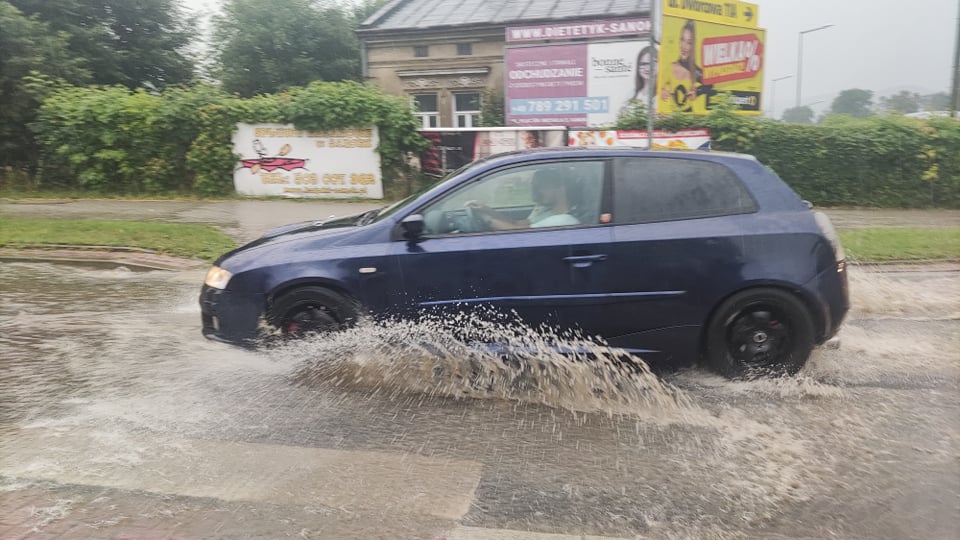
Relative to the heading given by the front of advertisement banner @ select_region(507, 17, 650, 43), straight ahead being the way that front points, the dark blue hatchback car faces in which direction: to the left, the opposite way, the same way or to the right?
to the right

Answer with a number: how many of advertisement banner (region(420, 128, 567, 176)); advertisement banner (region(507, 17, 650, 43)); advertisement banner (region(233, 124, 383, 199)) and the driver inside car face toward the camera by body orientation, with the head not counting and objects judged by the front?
3

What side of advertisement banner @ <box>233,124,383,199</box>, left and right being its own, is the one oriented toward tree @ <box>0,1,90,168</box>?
right

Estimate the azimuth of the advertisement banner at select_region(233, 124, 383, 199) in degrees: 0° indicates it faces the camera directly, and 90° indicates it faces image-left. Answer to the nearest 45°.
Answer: approximately 0°

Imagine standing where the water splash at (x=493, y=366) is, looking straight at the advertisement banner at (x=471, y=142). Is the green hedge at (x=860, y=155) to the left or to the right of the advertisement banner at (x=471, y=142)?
right

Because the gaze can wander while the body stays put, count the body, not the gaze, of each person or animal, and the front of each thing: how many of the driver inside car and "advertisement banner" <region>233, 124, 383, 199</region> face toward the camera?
1

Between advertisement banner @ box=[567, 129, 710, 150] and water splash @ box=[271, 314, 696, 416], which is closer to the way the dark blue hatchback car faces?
the water splash

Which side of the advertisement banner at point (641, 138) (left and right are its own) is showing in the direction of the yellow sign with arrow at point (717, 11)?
back

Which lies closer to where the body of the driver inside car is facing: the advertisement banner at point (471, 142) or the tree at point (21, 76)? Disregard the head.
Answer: the tree

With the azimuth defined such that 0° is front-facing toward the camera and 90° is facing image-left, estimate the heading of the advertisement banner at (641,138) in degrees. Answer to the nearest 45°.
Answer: approximately 0°

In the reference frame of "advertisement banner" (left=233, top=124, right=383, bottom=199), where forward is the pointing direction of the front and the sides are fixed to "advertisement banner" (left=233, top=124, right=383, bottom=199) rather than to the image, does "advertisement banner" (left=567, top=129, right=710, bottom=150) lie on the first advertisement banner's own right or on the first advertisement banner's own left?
on the first advertisement banner's own left

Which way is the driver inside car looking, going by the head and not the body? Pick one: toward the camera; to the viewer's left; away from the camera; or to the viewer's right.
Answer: to the viewer's left

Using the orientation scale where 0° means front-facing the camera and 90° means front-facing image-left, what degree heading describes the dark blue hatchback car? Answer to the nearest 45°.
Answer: approximately 90°
